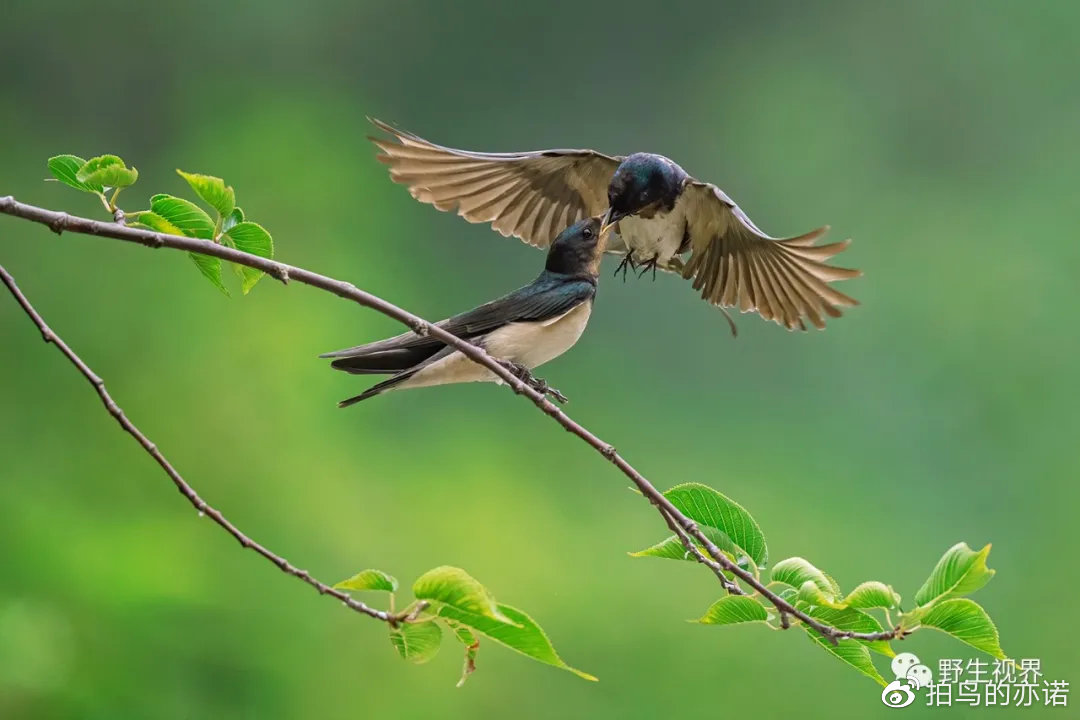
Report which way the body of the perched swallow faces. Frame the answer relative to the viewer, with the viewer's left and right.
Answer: facing to the right of the viewer
